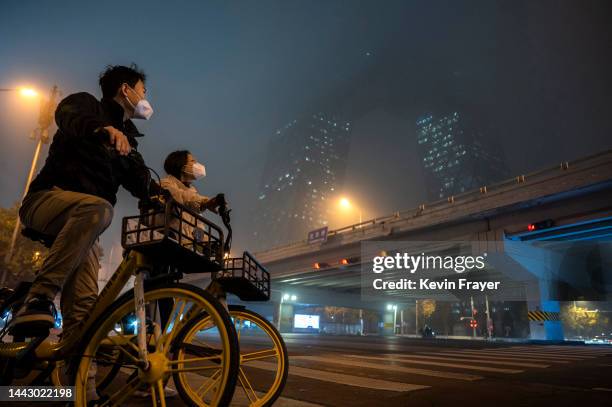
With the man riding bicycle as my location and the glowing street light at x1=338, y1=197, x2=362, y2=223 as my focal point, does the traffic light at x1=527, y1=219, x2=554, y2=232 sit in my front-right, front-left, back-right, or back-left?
front-right

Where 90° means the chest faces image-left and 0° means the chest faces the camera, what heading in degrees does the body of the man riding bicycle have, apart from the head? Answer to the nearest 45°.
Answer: approximately 270°

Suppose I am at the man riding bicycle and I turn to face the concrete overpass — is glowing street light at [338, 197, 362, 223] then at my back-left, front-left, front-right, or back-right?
front-left

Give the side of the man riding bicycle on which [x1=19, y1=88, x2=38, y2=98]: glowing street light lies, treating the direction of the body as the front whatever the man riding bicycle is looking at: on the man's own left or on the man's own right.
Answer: on the man's own left

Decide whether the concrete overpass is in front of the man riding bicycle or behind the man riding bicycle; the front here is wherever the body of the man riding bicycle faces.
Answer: in front

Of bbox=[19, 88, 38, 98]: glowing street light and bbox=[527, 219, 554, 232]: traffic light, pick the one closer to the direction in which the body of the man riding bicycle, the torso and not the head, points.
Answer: the traffic light

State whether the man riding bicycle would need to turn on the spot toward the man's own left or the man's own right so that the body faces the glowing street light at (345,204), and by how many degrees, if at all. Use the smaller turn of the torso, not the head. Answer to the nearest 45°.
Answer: approximately 45° to the man's own left

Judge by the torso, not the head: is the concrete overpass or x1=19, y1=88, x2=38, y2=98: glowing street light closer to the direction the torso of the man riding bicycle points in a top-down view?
the concrete overpass
